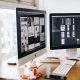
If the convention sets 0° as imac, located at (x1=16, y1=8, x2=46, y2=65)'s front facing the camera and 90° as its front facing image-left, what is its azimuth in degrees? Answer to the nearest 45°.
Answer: approximately 315°

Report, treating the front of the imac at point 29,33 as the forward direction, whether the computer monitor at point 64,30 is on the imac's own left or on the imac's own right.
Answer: on the imac's own left
